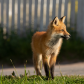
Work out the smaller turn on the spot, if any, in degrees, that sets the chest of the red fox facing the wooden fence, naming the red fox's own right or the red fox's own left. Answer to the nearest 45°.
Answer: approximately 135° to the red fox's own left
